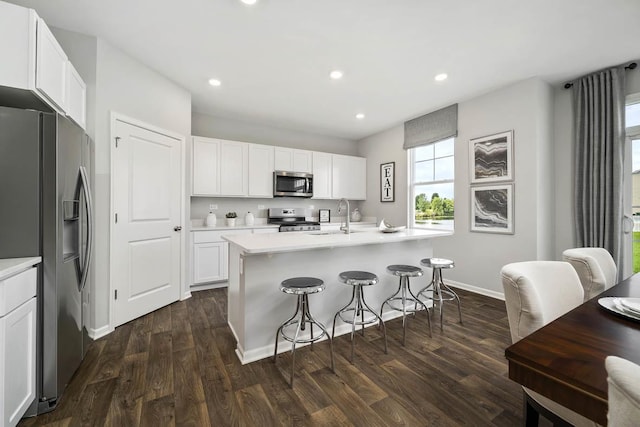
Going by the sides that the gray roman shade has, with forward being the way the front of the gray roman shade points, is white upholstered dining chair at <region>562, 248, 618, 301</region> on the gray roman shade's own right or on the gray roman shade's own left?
on the gray roman shade's own left

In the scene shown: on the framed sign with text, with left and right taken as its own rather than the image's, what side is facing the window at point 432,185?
left

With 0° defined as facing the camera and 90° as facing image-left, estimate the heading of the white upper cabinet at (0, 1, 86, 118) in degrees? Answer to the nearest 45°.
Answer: approximately 270°

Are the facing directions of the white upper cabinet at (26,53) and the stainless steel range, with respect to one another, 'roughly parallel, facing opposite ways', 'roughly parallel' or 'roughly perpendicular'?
roughly perpendicular

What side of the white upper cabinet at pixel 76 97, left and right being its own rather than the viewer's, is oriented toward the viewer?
right

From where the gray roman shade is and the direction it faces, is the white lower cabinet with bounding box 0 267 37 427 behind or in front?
in front

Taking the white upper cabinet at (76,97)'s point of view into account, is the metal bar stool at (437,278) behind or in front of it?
in front

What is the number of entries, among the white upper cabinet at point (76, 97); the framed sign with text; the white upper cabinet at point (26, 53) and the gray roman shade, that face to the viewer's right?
2
